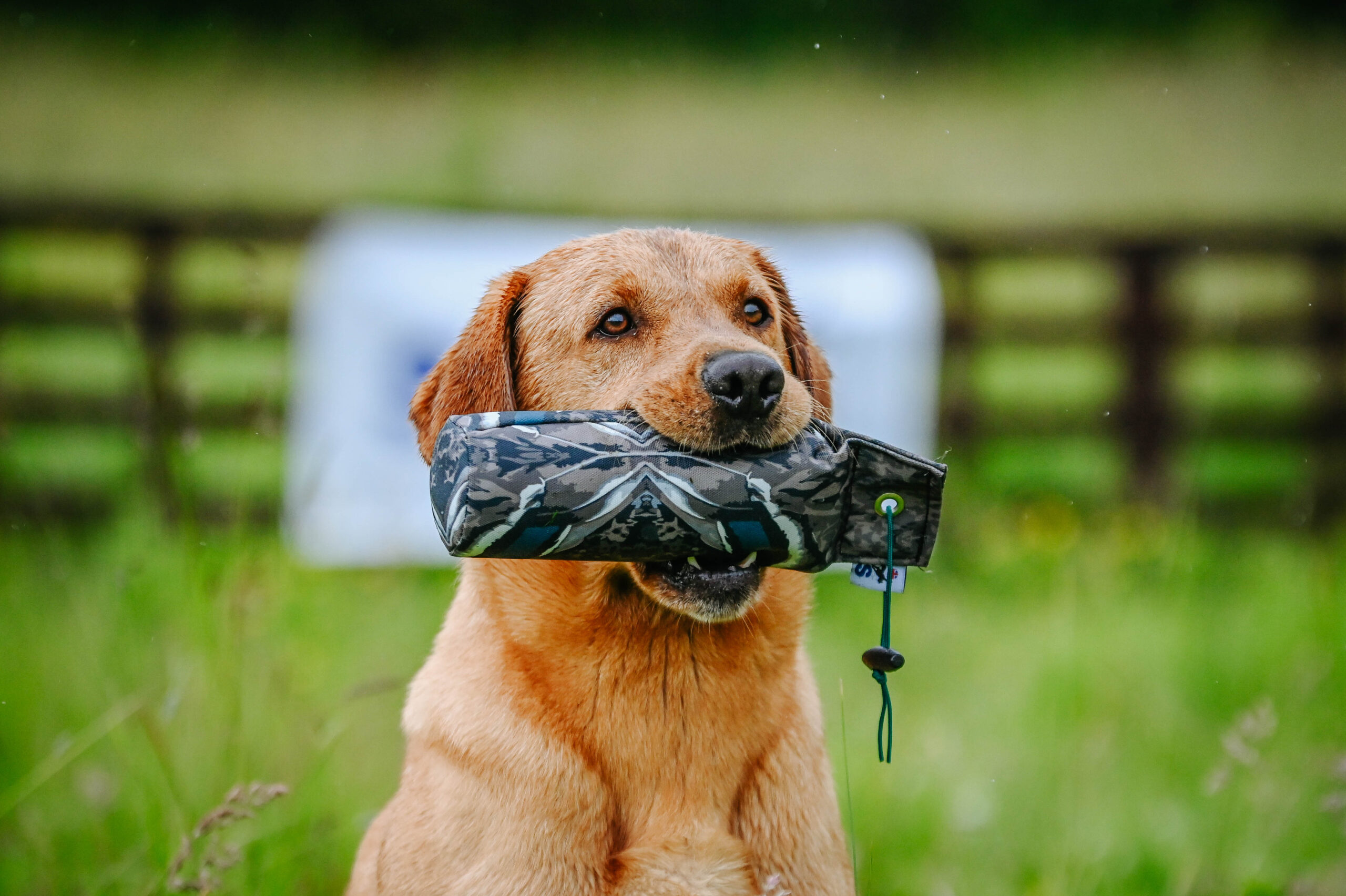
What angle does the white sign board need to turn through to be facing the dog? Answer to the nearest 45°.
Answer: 0° — it already faces it

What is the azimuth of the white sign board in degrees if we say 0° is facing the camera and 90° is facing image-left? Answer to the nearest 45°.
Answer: approximately 0°
